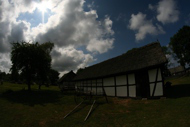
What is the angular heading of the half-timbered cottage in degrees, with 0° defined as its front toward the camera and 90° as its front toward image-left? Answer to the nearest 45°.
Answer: approximately 45°

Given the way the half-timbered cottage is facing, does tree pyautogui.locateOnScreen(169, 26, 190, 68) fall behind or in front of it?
behind

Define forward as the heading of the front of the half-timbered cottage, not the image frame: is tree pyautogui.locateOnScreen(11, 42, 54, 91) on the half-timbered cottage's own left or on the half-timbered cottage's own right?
on the half-timbered cottage's own right
